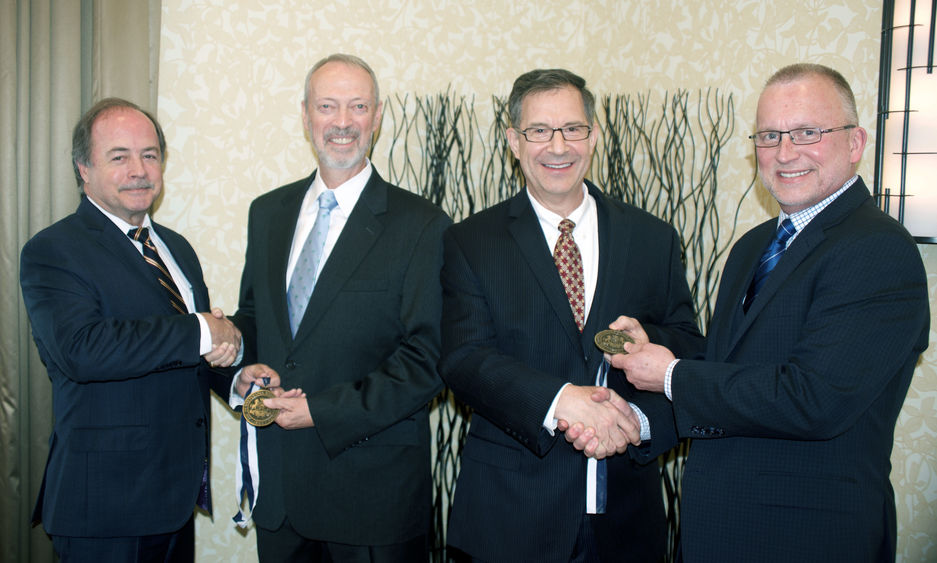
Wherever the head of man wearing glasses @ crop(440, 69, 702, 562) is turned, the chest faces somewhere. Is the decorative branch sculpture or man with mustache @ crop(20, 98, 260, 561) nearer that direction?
the man with mustache

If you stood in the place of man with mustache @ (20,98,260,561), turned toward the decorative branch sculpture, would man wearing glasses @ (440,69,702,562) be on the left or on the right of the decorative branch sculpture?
right

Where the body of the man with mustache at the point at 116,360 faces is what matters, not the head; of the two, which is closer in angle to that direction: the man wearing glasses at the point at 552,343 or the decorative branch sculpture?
the man wearing glasses

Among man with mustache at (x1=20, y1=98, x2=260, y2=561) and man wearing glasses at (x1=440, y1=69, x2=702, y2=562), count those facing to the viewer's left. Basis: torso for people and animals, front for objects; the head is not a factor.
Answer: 0

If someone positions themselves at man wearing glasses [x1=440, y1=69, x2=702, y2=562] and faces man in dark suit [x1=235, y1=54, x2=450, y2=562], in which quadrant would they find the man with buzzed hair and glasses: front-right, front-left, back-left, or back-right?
back-left

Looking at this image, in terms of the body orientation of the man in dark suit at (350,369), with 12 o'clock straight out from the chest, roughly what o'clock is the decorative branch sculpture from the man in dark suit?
The decorative branch sculpture is roughly at 6 o'clock from the man in dark suit.

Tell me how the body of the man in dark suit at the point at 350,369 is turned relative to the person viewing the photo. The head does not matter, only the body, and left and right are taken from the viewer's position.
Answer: facing the viewer and to the left of the viewer

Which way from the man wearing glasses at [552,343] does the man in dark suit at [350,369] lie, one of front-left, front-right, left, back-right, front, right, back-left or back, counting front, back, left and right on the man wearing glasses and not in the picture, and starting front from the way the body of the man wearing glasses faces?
right

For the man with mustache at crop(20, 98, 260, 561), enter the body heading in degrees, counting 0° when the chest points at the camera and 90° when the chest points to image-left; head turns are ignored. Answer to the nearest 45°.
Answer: approximately 315°

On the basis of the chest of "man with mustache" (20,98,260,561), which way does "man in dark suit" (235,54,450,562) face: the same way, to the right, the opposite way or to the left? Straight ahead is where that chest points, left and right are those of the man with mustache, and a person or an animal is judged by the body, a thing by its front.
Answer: to the right

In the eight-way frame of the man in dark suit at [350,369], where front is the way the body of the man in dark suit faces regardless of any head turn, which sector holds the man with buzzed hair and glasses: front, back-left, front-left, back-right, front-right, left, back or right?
left

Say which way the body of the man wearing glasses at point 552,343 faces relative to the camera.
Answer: toward the camera
